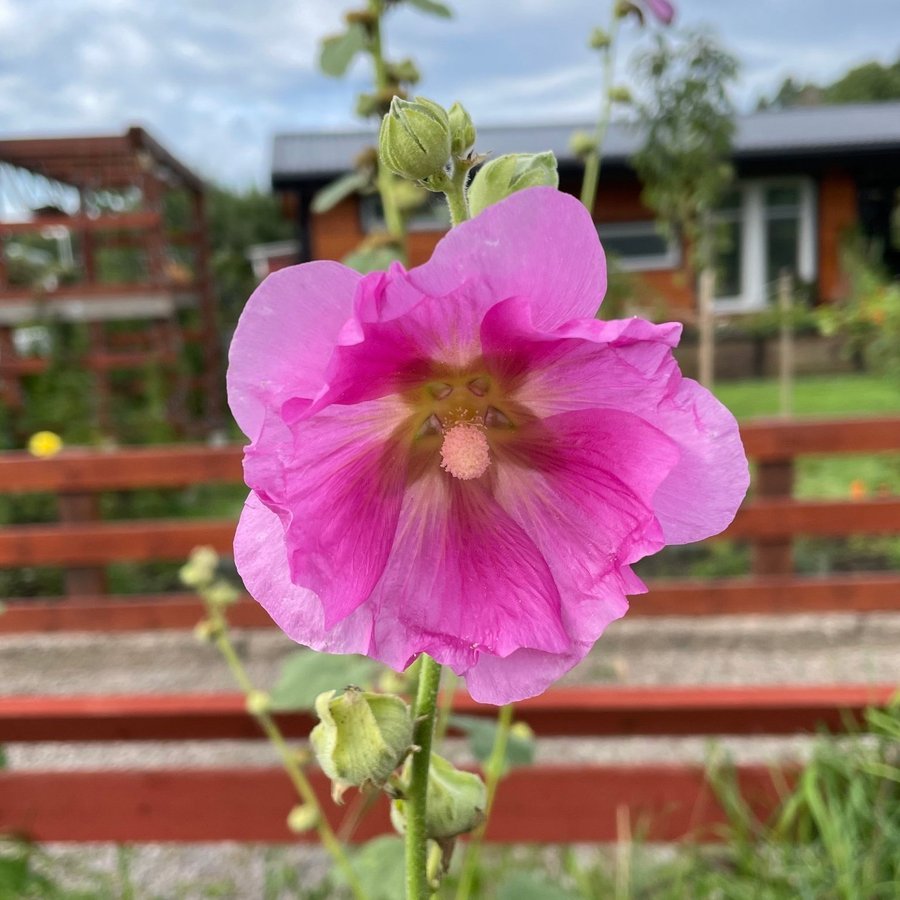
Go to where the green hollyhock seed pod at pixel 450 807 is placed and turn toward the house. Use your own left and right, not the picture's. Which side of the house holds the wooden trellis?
left

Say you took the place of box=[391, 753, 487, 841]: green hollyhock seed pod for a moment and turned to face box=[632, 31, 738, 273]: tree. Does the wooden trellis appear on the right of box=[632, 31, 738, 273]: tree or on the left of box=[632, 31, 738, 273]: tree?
left

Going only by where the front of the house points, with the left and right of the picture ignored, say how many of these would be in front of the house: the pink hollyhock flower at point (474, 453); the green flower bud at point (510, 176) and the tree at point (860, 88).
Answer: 2

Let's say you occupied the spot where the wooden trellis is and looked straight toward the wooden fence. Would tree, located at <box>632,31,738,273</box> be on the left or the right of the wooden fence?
left

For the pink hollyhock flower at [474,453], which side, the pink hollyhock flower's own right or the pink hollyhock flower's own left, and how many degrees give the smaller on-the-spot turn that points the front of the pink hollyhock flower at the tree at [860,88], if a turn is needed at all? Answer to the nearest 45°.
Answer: approximately 135° to the pink hollyhock flower's own left

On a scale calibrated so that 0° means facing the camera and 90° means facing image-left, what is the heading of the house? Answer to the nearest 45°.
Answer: approximately 0°

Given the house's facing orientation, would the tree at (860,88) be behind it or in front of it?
behind

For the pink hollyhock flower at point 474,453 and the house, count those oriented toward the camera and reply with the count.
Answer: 2

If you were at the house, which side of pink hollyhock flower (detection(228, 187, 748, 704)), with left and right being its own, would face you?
back

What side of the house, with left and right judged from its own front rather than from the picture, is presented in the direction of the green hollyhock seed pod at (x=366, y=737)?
front

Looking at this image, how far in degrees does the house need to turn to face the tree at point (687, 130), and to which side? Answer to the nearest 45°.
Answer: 0° — it already faces it
